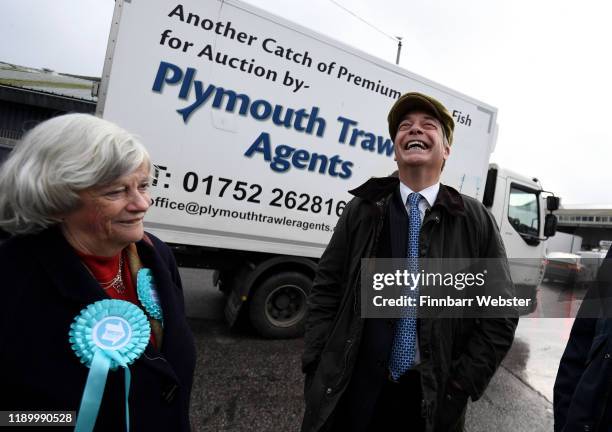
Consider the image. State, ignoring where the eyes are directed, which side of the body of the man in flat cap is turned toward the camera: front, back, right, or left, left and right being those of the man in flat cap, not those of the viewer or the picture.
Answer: front

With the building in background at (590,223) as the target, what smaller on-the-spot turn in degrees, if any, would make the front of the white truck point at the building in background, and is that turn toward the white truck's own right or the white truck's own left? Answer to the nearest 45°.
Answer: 0° — it already faces it

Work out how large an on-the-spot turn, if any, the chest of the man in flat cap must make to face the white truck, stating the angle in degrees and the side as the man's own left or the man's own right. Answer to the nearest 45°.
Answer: approximately 135° to the man's own right

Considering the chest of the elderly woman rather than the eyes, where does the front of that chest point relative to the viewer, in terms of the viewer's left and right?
facing the viewer and to the right of the viewer

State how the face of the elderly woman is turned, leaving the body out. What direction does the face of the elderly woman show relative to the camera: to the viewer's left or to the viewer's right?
to the viewer's right

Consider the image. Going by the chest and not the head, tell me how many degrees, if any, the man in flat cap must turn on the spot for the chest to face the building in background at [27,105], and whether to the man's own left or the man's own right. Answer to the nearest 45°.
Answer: approximately 135° to the man's own right

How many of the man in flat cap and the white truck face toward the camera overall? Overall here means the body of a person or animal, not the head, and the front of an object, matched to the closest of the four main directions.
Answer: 1

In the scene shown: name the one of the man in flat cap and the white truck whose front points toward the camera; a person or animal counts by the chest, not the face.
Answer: the man in flat cap

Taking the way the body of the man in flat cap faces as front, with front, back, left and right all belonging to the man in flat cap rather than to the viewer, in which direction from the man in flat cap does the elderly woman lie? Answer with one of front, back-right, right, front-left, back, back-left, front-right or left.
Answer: front-right

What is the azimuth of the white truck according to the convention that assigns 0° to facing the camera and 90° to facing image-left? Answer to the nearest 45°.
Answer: approximately 225°
